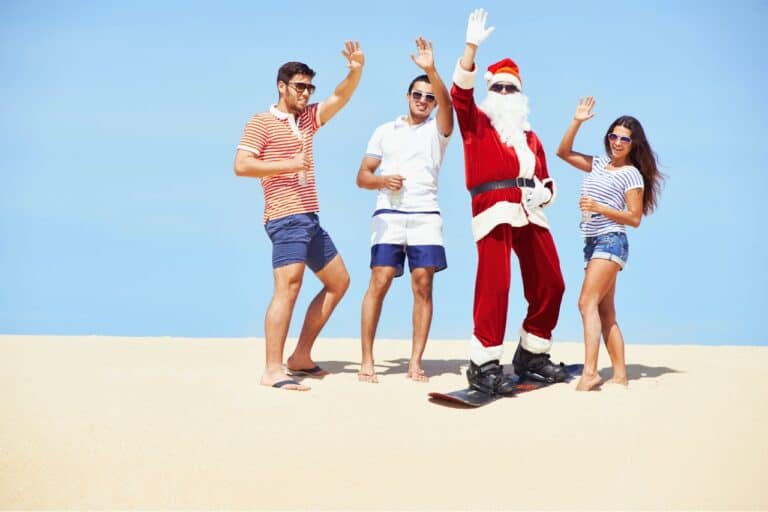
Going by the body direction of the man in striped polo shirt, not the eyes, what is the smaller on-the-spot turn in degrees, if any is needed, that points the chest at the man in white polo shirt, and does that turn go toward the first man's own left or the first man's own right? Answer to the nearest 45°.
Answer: approximately 45° to the first man's own left

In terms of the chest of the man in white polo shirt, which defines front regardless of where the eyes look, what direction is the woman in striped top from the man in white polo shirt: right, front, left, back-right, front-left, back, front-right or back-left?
left

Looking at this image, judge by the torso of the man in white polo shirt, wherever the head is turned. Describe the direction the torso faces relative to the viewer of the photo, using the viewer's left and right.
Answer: facing the viewer

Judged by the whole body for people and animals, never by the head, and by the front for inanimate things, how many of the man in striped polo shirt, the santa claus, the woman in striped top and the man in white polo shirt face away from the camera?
0

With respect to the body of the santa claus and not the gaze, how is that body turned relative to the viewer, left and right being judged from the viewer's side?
facing the viewer and to the right of the viewer

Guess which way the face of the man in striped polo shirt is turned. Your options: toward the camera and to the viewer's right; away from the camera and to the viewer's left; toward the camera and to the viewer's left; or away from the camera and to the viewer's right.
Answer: toward the camera and to the viewer's right

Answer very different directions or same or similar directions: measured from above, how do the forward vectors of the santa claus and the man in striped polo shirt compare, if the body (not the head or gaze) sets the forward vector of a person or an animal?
same or similar directions

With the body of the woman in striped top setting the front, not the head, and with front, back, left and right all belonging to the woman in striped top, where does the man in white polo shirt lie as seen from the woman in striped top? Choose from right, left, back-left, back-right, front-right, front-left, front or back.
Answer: front-right

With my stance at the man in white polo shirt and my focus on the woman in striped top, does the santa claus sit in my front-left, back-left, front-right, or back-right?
front-right

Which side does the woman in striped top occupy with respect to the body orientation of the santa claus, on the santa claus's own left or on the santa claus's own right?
on the santa claus's own left

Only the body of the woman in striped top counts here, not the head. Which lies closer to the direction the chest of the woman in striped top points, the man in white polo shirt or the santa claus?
the santa claus

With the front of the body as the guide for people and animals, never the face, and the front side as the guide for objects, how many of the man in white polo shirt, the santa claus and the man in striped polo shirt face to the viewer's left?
0
